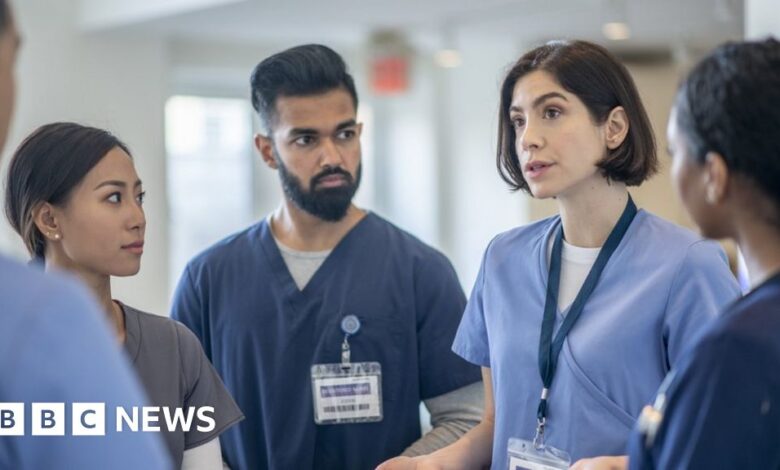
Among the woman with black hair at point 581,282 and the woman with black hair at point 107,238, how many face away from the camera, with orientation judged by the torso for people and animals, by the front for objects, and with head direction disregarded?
0

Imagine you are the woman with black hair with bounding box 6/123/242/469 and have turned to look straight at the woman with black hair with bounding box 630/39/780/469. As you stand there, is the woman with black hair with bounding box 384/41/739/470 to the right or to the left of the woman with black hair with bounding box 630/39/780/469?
left

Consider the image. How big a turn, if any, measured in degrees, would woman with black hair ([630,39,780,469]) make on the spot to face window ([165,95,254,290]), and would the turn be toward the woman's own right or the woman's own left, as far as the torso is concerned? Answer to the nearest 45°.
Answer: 0° — they already face it

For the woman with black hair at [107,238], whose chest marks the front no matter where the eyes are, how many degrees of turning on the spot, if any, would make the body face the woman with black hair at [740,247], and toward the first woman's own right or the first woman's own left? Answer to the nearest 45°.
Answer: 0° — they already face them

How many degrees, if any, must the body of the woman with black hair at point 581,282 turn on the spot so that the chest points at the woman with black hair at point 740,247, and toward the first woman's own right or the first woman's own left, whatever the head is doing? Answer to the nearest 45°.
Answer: approximately 45° to the first woman's own left

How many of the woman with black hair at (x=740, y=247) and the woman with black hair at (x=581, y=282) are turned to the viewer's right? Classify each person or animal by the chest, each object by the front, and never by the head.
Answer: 0

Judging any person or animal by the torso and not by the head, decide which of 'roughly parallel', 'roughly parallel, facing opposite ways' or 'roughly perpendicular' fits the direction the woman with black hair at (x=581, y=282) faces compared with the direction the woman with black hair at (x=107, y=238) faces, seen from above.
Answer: roughly perpendicular

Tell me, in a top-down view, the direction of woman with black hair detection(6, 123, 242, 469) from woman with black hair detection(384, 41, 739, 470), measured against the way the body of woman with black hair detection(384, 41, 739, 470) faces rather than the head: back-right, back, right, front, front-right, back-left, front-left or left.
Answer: front-right

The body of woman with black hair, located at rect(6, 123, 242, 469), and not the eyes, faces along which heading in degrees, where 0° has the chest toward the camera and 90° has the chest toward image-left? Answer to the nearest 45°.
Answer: approximately 315°

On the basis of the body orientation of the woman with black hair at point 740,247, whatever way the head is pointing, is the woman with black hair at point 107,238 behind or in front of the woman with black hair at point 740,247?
in front

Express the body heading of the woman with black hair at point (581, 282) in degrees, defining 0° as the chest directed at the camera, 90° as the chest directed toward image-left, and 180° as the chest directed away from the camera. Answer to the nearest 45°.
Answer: approximately 45°

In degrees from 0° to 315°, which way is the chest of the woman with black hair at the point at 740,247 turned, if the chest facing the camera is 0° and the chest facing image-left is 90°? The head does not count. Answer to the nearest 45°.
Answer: approximately 135°

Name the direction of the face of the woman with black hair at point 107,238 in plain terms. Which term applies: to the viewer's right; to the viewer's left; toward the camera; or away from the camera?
to the viewer's right

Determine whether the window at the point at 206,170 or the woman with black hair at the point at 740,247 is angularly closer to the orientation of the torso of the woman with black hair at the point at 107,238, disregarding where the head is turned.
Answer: the woman with black hair
